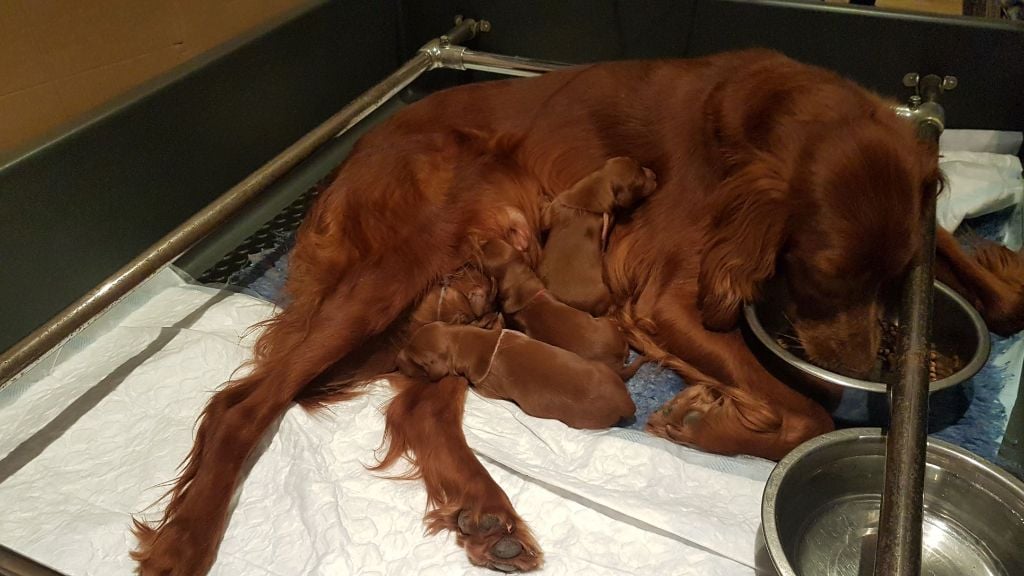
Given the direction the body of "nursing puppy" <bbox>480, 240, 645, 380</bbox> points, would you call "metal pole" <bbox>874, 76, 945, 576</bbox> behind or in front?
behind

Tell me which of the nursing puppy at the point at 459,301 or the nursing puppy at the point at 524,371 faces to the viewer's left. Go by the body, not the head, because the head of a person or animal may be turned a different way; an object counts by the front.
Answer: the nursing puppy at the point at 524,371

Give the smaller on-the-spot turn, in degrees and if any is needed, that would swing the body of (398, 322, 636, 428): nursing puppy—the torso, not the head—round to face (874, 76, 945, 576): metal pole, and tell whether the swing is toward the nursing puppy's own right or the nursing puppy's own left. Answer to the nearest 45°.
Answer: approximately 135° to the nursing puppy's own left

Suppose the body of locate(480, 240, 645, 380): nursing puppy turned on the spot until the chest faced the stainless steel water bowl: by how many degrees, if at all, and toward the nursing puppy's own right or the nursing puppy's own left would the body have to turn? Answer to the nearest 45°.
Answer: approximately 180°

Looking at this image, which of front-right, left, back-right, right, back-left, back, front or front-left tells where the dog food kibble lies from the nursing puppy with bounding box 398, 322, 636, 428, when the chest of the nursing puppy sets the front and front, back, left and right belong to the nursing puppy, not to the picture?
back

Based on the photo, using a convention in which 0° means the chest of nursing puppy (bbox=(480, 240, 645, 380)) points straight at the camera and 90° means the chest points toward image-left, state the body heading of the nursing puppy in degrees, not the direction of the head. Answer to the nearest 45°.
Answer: approximately 135°

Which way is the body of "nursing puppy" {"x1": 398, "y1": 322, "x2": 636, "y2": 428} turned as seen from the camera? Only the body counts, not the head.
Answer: to the viewer's left

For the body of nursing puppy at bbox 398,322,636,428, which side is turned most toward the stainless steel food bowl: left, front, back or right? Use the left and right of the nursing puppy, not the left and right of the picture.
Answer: back

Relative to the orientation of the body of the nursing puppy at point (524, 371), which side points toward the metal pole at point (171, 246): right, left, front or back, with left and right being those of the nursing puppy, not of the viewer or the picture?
front

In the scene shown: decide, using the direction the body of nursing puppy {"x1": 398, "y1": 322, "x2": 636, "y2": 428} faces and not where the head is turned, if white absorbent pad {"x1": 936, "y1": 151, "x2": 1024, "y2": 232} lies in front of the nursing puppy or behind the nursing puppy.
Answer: behind

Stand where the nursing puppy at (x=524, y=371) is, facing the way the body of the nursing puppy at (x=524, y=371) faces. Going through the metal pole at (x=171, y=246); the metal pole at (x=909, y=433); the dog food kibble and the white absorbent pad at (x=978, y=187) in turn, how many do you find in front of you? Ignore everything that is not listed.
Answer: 1
